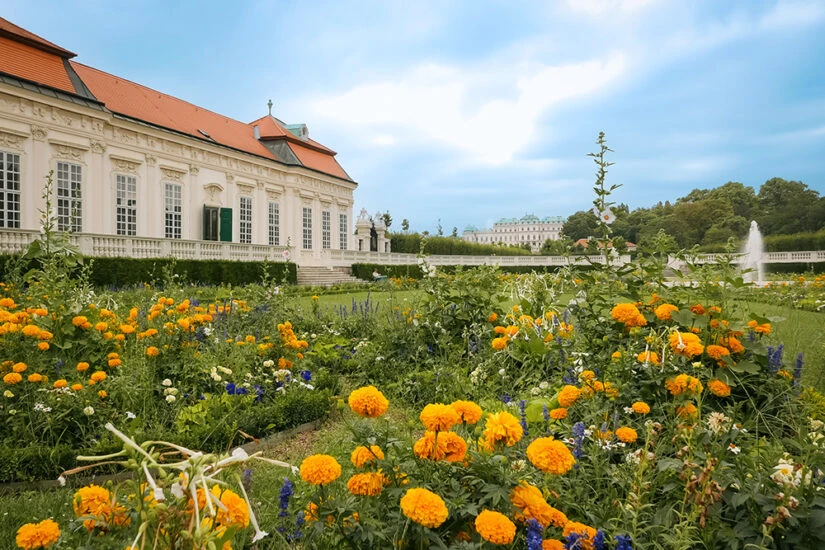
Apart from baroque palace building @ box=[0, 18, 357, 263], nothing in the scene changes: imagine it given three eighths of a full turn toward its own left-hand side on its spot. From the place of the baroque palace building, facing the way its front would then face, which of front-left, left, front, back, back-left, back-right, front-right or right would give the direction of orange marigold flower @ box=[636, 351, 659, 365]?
back

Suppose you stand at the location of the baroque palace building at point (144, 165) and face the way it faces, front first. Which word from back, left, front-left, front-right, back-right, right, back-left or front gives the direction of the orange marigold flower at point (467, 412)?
front-right

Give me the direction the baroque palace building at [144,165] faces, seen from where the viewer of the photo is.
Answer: facing the viewer and to the right of the viewer

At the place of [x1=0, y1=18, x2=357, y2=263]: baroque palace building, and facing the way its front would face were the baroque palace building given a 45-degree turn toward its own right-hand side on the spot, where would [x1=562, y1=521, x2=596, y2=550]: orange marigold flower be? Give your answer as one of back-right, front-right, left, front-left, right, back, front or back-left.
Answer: front

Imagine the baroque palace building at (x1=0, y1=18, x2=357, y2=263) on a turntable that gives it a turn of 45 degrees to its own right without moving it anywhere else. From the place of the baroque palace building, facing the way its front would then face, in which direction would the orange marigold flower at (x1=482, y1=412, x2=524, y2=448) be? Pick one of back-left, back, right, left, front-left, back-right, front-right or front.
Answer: front

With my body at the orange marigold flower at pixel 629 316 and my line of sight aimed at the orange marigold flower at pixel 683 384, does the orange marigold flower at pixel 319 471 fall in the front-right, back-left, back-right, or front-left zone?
front-right

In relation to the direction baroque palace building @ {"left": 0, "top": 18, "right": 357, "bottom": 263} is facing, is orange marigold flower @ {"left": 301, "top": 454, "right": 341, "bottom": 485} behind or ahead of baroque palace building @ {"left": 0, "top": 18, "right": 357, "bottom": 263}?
ahead

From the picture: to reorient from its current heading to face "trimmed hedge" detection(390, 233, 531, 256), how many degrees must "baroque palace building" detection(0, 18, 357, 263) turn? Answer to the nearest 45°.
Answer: approximately 90° to its left

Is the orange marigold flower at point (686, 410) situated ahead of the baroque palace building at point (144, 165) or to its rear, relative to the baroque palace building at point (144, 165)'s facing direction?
ahead

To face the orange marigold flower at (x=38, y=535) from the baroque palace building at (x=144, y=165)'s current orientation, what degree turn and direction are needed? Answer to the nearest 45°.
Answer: approximately 45° to its right

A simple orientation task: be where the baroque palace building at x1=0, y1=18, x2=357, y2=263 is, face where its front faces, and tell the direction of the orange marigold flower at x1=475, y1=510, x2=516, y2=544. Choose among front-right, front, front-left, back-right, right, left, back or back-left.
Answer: front-right

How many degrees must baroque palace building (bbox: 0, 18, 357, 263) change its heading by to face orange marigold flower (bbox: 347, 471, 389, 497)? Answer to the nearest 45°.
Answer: approximately 45° to its right

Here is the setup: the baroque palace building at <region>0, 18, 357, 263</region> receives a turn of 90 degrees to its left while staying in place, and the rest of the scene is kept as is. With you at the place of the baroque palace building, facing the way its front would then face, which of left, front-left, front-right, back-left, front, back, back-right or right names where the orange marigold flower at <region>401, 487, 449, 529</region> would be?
back-right

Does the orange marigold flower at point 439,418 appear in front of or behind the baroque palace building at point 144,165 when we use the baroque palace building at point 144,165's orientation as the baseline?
in front

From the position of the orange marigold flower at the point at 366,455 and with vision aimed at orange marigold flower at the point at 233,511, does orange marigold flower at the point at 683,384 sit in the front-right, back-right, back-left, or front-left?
back-left
